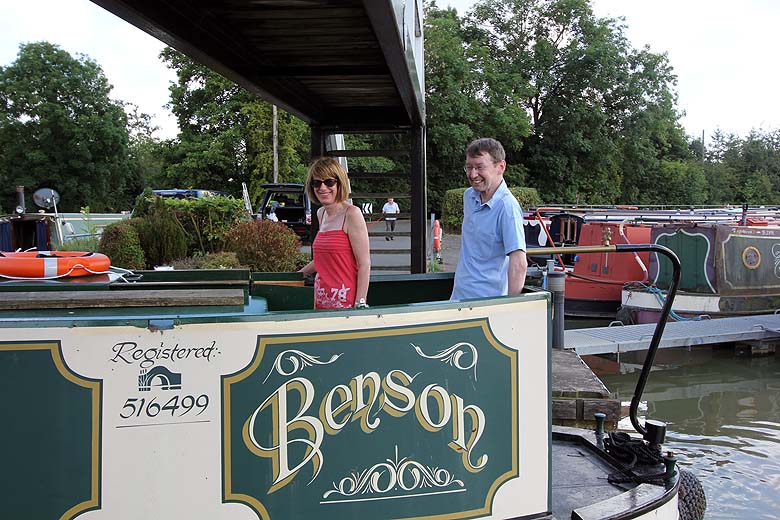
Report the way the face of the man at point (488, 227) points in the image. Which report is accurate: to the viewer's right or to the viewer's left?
to the viewer's left

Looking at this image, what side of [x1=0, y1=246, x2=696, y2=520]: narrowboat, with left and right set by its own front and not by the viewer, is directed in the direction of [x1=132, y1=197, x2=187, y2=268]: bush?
right

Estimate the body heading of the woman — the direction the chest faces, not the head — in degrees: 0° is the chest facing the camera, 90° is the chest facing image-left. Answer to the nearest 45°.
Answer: approximately 45°

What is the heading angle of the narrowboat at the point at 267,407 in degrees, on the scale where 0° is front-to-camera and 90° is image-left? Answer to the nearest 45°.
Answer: approximately 90°

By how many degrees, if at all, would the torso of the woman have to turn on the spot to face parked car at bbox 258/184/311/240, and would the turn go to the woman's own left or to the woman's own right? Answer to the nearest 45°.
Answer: approximately 135° to the woman's own right
